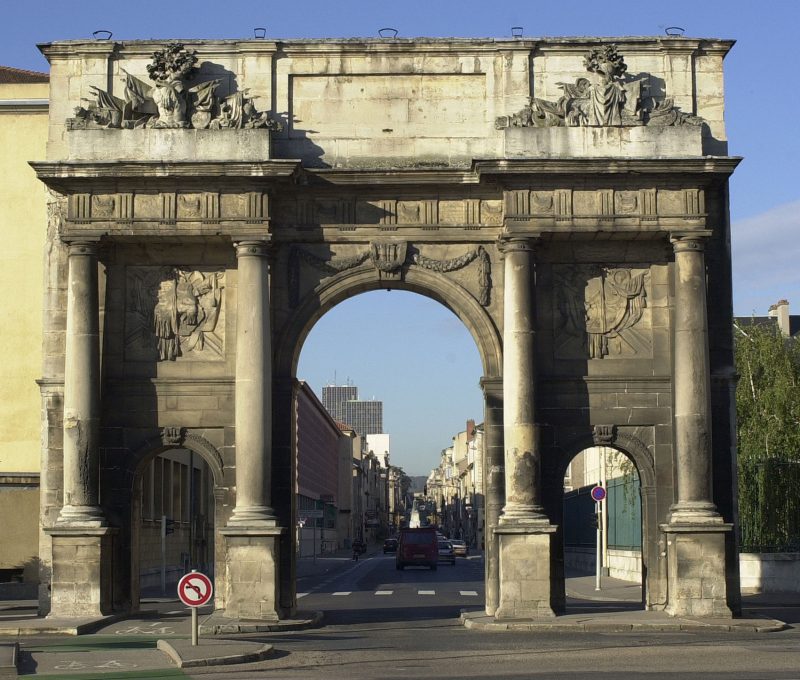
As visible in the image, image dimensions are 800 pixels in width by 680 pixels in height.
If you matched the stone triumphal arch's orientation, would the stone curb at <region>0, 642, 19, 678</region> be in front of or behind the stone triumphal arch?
in front

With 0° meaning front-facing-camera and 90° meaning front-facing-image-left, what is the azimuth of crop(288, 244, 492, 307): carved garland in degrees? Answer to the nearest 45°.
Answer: approximately 0°

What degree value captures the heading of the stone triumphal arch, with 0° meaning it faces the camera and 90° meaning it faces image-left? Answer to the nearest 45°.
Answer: approximately 0°

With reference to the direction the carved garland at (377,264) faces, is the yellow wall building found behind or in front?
behind

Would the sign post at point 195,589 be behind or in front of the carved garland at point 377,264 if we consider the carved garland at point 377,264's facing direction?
in front

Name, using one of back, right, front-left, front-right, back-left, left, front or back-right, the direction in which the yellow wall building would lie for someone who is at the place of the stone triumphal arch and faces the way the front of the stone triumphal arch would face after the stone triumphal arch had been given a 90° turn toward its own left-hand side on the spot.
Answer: back-left
